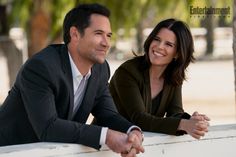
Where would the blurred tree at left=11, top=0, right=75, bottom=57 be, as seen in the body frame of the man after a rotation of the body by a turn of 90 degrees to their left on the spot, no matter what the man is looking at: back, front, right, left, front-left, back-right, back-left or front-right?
front-left

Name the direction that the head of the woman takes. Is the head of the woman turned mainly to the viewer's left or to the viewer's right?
to the viewer's left

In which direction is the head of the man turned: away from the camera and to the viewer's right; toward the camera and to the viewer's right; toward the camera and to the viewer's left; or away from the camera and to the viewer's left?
toward the camera and to the viewer's right

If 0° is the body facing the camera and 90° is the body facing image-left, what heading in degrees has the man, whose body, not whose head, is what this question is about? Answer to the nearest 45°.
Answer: approximately 315°

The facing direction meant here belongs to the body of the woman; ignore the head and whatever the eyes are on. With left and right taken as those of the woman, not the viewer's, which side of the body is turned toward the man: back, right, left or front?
right

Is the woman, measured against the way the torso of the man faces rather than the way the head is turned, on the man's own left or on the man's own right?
on the man's own left
